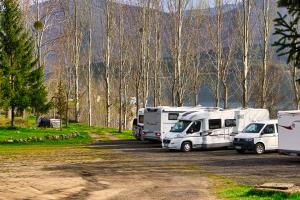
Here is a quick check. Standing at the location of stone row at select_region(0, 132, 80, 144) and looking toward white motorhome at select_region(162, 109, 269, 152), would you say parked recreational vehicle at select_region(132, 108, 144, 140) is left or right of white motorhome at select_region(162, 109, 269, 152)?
left

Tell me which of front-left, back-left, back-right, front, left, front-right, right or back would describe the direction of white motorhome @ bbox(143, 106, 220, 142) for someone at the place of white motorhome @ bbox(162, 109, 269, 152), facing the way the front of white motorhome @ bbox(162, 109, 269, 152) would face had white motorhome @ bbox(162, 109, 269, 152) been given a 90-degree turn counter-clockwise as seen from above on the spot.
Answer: back

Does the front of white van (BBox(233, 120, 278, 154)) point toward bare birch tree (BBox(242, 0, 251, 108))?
no

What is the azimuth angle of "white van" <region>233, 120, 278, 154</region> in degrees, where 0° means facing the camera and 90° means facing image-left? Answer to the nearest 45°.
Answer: approximately 45°

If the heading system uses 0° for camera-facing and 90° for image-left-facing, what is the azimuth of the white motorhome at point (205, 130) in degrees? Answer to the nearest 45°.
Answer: approximately 45°

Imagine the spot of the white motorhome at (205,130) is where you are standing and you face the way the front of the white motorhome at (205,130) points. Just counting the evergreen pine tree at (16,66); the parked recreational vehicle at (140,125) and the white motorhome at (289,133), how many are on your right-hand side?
2

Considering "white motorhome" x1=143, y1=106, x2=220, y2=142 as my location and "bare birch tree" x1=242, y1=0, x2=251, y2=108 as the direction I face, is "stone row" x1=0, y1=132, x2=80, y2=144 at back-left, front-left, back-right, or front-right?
back-left

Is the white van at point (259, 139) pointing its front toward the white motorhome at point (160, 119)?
no

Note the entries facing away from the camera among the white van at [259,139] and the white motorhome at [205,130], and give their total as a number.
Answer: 0

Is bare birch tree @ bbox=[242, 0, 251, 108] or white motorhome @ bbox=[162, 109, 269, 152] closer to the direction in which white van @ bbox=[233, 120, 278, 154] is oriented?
the white motorhome

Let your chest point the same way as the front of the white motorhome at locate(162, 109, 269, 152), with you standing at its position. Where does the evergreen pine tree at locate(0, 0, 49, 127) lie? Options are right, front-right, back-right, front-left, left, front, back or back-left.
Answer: right

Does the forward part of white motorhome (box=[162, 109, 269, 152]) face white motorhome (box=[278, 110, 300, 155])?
no

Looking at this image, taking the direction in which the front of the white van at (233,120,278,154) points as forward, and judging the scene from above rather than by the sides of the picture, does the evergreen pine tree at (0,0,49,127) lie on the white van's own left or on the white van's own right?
on the white van's own right

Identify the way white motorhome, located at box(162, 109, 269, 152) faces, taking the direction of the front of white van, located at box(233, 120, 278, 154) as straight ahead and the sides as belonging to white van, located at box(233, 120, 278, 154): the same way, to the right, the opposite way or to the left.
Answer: the same way

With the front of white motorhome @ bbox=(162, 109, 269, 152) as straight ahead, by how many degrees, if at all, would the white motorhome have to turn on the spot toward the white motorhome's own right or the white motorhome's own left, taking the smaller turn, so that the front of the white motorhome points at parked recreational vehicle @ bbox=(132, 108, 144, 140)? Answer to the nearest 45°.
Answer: approximately 90° to the white motorhome's own right
